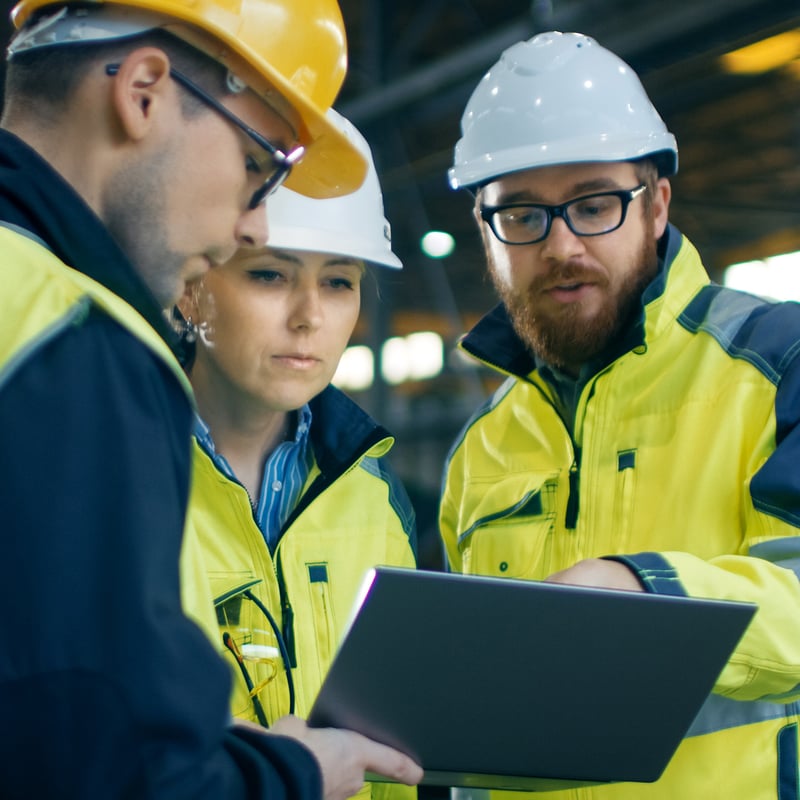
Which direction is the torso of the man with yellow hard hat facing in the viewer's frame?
to the viewer's right

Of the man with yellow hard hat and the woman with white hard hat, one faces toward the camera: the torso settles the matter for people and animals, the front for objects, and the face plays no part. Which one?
the woman with white hard hat

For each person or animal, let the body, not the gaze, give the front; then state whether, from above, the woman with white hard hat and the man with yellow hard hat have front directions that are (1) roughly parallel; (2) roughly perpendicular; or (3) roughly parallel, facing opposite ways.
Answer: roughly perpendicular

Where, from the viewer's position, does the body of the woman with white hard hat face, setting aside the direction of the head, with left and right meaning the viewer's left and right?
facing the viewer

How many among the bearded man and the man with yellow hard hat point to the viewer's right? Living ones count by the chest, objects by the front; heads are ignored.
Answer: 1

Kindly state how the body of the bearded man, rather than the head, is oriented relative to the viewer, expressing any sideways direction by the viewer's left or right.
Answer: facing the viewer and to the left of the viewer

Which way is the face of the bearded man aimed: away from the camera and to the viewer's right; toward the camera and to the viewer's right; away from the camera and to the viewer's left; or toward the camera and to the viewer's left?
toward the camera and to the viewer's left

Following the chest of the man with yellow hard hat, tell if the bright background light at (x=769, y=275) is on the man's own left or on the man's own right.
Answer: on the man's own left

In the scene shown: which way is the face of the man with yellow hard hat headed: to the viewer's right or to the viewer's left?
to the viewer's right

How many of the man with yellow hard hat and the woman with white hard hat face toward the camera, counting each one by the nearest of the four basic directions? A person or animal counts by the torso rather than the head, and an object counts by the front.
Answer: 1
